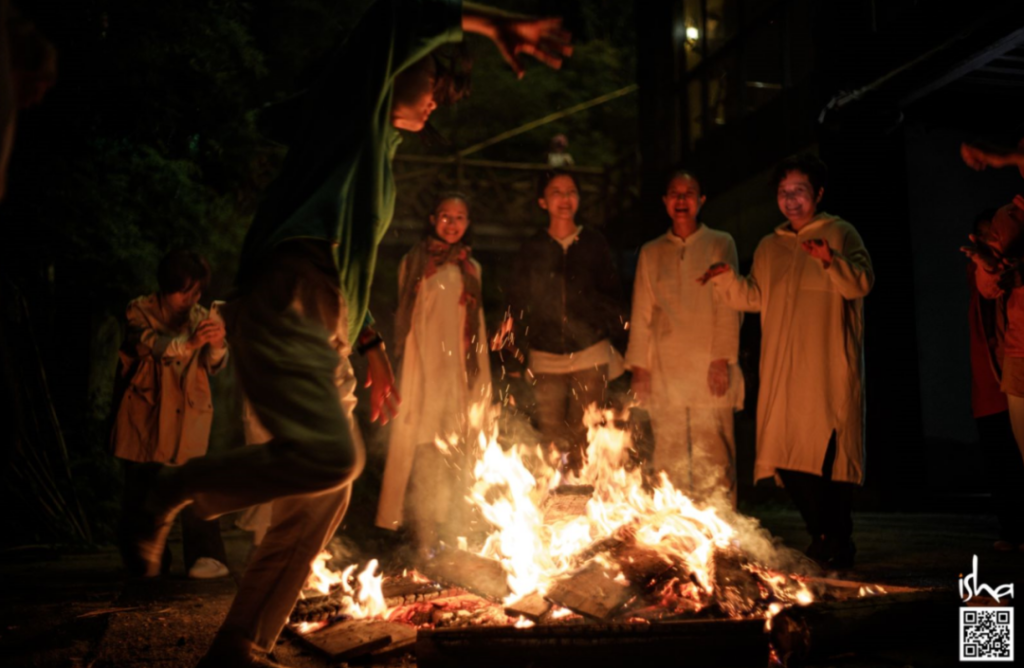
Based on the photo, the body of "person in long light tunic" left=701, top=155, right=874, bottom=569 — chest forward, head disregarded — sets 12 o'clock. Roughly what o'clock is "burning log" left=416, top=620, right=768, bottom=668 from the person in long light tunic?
The burning log is roughly at 11 o'clock from the person in long light tunic.

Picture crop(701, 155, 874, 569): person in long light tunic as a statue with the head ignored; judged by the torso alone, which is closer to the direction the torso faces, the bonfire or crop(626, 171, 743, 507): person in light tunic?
the bonfire

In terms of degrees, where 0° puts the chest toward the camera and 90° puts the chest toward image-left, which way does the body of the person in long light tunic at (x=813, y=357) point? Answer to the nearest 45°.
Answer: approximately 45°

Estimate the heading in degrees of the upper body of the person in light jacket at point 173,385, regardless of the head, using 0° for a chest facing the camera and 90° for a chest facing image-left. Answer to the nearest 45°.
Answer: approximately 315°

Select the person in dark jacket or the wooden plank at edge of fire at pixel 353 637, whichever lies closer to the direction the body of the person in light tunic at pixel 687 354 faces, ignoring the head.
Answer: the wooden plank at edge of fire

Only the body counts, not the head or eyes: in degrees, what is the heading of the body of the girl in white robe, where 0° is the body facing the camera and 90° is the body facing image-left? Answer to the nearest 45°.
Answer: approximately 0°

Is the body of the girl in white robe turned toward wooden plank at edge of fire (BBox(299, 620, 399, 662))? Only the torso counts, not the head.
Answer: yes
